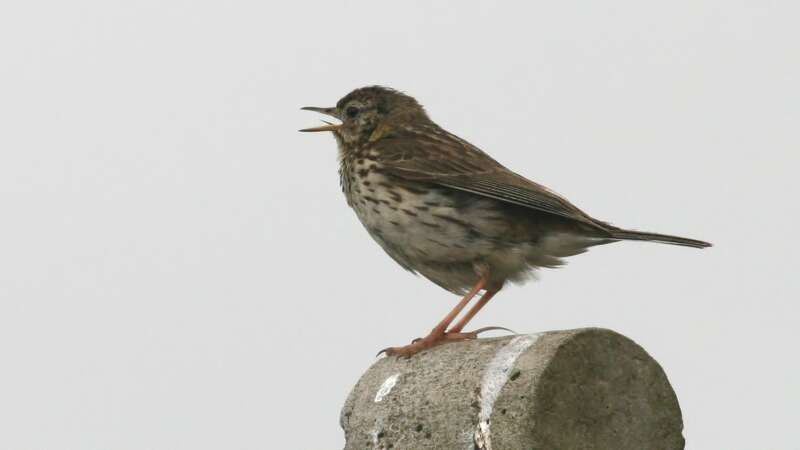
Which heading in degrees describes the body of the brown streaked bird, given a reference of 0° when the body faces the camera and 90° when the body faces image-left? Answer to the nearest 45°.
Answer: approximately 90°
